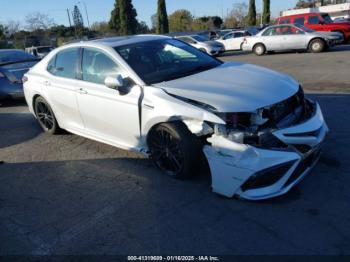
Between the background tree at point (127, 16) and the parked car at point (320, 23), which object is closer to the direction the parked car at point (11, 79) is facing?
the background tree

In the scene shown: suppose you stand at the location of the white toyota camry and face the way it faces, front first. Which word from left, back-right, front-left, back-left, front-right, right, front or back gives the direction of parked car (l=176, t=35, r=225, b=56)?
back-left

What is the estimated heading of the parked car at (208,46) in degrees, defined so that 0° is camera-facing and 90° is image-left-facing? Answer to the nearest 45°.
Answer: approximately 315°

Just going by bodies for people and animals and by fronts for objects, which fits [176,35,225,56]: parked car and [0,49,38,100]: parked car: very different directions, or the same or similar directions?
very different directions

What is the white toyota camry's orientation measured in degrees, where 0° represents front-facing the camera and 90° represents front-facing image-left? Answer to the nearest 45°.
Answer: approximately 315°

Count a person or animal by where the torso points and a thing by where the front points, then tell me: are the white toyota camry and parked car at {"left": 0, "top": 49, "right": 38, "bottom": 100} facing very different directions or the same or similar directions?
very different directions

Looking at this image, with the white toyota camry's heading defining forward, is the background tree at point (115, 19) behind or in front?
behind

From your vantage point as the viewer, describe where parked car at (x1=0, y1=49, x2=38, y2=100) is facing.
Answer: facing away from the viewer and to the left of the viewer

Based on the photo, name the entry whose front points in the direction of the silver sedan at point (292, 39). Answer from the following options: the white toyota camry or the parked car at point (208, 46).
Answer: the parked car

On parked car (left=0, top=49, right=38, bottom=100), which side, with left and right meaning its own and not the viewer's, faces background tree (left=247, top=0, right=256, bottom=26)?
right

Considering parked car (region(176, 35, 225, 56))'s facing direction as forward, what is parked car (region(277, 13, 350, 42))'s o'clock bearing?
parked car (region(277, 13, 350, 42)) is roughly at 11 o'clock from parked car (region(176, 35, 225, 56)).
